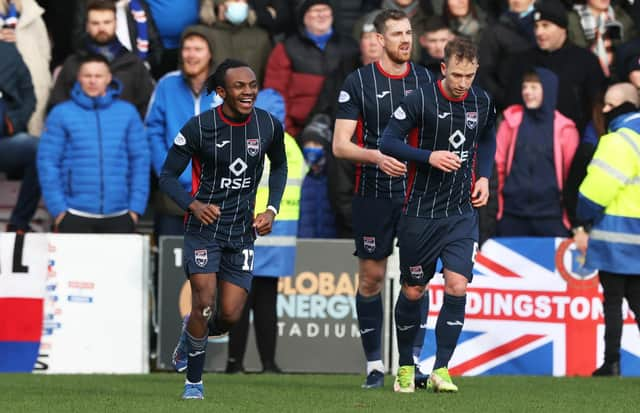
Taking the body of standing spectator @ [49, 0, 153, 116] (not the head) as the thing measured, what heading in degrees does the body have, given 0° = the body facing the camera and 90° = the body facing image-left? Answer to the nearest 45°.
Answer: approximately 0°

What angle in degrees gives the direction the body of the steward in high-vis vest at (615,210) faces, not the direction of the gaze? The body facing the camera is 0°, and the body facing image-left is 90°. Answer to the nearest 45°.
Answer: approximately 90°

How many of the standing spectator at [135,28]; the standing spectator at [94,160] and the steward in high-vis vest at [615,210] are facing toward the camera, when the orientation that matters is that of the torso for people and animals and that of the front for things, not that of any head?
2

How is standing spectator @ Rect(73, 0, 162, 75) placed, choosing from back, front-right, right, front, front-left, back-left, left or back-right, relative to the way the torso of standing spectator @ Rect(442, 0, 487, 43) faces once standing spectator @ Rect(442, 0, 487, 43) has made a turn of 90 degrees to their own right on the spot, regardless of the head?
front
